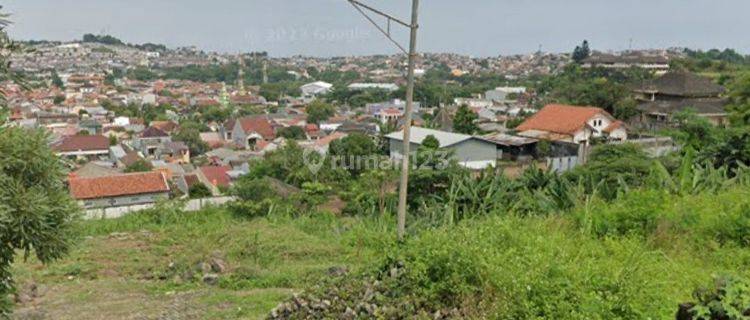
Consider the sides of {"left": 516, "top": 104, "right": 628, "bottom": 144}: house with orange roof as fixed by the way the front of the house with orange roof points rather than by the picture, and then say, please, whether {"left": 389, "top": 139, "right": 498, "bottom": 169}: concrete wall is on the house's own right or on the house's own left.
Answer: on the house's own right

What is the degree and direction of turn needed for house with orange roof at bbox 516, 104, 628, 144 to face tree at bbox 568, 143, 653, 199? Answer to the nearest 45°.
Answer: approximately 45° to its right

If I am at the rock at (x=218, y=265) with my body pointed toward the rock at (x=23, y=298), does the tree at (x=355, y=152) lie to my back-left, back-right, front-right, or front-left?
back-right

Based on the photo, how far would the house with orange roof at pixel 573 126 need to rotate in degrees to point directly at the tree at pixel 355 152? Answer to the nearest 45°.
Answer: approximately 90° to its right

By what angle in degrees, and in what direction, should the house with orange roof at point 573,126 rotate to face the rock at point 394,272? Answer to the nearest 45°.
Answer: approximately 45° to its right

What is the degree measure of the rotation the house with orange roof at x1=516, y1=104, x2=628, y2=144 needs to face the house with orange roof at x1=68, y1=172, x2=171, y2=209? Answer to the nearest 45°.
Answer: approximately 90° to its right

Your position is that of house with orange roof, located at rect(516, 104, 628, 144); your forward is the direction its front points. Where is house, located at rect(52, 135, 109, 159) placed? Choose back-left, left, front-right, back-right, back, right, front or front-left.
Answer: back-right

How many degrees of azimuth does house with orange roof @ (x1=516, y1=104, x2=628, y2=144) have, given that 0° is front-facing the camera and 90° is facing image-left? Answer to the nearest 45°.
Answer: approximately 315°

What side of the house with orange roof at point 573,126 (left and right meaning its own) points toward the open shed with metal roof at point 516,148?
right

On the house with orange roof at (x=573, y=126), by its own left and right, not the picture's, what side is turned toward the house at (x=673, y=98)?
left
